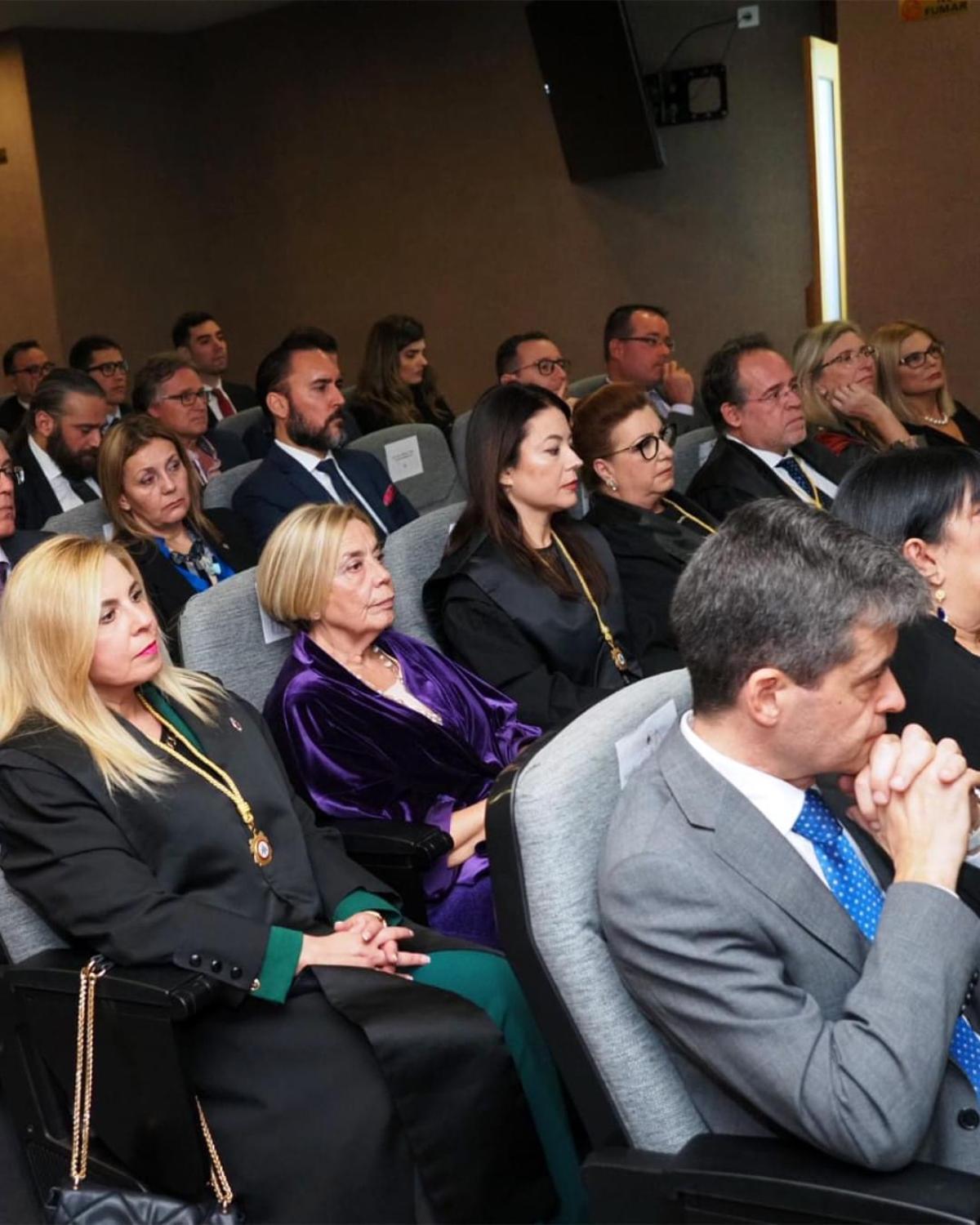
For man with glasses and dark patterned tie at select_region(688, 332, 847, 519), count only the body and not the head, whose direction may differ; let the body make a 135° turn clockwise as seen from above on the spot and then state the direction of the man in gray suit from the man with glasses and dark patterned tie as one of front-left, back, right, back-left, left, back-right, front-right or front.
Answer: left

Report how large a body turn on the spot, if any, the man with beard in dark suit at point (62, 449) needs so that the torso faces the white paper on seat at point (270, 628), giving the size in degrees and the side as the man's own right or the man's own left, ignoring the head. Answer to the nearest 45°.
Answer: approximately 45° to the man's own right

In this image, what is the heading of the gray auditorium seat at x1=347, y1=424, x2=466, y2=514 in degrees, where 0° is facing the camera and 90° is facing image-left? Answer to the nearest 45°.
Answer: approximately 315°

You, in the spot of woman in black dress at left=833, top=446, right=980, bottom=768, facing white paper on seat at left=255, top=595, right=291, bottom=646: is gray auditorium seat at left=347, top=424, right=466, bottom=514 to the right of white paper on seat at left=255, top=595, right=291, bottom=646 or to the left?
right

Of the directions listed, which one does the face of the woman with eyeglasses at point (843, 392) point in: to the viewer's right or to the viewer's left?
to the viewer's right

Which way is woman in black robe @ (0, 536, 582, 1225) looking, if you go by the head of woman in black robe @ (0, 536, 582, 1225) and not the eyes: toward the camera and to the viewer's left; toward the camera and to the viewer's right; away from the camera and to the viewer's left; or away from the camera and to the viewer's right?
toward the camera and to the viewer's right
